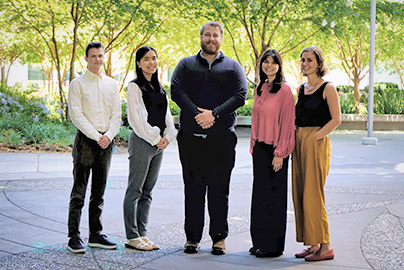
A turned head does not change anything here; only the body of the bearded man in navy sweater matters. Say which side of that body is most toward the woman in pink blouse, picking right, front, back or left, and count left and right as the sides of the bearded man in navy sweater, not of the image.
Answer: left

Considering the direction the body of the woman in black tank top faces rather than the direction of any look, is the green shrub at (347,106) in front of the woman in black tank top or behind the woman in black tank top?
behind

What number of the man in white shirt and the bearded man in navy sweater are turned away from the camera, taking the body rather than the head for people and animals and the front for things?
0

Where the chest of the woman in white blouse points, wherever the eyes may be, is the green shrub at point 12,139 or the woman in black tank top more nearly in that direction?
the woman in black tank top

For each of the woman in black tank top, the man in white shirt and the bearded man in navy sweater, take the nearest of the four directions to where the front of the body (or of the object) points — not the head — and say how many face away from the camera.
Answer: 0

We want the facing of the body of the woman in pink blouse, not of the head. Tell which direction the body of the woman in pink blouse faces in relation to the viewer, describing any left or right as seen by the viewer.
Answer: facing the viewer and to the left of the viewer

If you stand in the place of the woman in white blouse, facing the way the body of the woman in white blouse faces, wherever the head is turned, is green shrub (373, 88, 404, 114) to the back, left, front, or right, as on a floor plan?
left

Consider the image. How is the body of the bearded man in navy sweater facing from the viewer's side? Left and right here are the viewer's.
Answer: facing the viewer

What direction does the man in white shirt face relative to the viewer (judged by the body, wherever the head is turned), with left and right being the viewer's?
facing the viewer and to the right of the viewer

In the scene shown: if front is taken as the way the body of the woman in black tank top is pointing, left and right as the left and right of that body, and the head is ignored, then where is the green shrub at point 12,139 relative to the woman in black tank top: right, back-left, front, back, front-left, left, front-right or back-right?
right

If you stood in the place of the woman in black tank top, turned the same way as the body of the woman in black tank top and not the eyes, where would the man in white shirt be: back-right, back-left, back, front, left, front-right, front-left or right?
front-right

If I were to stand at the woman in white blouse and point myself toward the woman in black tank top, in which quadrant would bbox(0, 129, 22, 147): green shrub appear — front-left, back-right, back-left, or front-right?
back-left

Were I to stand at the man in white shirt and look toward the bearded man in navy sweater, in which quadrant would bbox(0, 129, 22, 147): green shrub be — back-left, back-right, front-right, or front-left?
back-left
